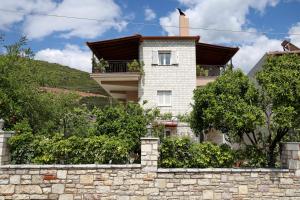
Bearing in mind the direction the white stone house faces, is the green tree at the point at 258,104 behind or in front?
in front

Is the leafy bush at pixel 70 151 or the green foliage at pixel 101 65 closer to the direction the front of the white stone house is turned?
the leafy bush

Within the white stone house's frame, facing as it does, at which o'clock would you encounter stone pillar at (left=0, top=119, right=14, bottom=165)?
The stone pillar is roughly at 1 o'clock from the white stone house.

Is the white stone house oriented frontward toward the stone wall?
yes

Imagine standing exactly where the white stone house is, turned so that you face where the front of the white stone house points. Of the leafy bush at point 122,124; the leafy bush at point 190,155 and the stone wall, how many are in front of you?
3

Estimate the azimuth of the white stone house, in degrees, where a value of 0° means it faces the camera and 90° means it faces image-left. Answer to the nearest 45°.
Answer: approximately 0°

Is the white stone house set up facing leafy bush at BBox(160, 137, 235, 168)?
yes

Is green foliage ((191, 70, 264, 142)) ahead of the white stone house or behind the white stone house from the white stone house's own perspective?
ahead

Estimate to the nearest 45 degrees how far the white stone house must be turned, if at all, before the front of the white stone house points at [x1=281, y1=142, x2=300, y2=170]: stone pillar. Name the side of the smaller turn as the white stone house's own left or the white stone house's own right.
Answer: approximately 45° to the white stone house's own left

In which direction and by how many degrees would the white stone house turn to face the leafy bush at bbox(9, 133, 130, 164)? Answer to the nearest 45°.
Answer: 0° — it already faces it

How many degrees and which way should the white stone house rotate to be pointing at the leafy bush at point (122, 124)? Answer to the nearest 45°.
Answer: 0° — it already faces it
